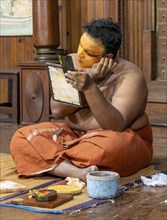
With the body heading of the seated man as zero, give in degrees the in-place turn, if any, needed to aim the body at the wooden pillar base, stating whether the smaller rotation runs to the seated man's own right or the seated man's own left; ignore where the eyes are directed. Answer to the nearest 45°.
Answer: approximately 135° to the seated man's own right

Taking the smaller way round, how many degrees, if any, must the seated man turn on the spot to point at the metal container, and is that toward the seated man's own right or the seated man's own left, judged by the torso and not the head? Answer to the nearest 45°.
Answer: approximately 45° to the seated man's own left

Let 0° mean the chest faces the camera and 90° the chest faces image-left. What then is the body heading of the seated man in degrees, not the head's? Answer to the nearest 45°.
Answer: approximately 45°

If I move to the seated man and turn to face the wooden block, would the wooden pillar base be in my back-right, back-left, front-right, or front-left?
back-right

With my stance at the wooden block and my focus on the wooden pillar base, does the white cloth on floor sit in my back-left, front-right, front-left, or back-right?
front-right

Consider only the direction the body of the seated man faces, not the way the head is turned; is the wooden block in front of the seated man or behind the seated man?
in front

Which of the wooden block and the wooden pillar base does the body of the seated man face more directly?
the wooden block

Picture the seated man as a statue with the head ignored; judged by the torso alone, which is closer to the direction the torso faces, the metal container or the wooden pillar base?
the metal container
